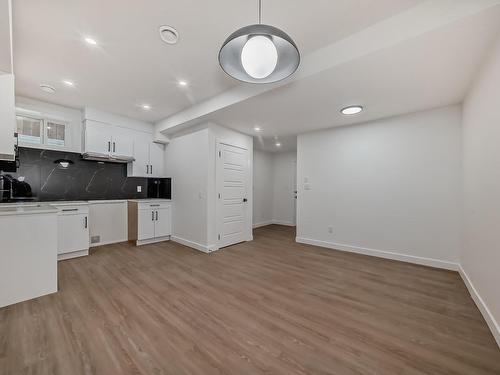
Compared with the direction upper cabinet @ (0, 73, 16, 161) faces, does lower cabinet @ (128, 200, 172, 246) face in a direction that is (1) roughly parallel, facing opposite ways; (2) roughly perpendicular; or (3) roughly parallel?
roughly perpendicular

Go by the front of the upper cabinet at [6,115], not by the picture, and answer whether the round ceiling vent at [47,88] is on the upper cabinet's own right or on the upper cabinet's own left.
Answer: on the upper cabinet's own left

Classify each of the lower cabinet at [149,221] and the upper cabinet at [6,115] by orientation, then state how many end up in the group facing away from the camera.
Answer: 0

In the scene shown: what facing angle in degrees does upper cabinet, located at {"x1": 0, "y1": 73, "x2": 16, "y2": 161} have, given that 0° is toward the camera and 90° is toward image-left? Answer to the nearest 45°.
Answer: approximately 270°

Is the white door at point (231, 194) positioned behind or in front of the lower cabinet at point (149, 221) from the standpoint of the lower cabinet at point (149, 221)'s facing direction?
in front

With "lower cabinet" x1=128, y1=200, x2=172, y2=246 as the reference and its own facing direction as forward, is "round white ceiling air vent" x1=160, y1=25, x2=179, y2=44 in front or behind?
in front

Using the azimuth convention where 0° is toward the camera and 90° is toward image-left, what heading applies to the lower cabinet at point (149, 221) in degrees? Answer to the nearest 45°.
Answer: approximately 315°

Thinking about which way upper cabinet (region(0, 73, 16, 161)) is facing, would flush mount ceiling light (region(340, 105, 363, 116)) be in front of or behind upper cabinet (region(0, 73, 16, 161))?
in front

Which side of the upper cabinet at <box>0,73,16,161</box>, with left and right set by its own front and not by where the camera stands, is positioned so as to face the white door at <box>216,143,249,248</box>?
front
